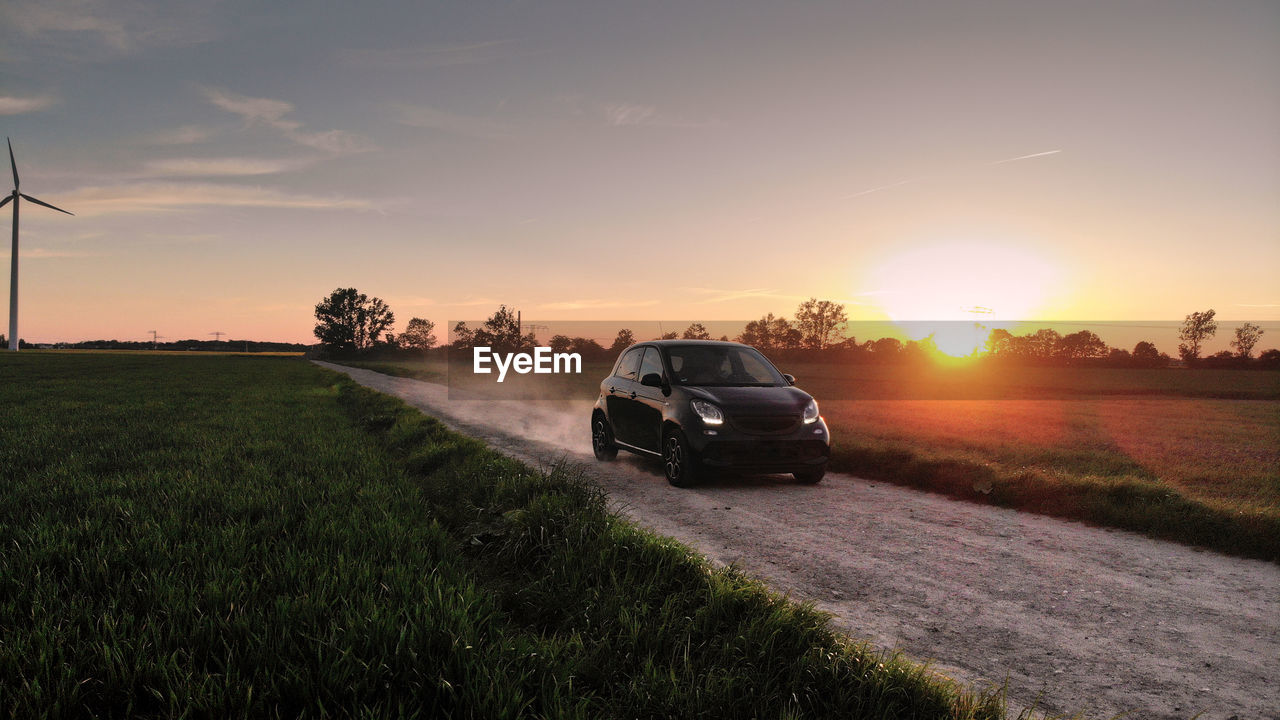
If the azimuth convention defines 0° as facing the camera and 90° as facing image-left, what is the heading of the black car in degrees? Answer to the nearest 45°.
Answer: approximately 315°
